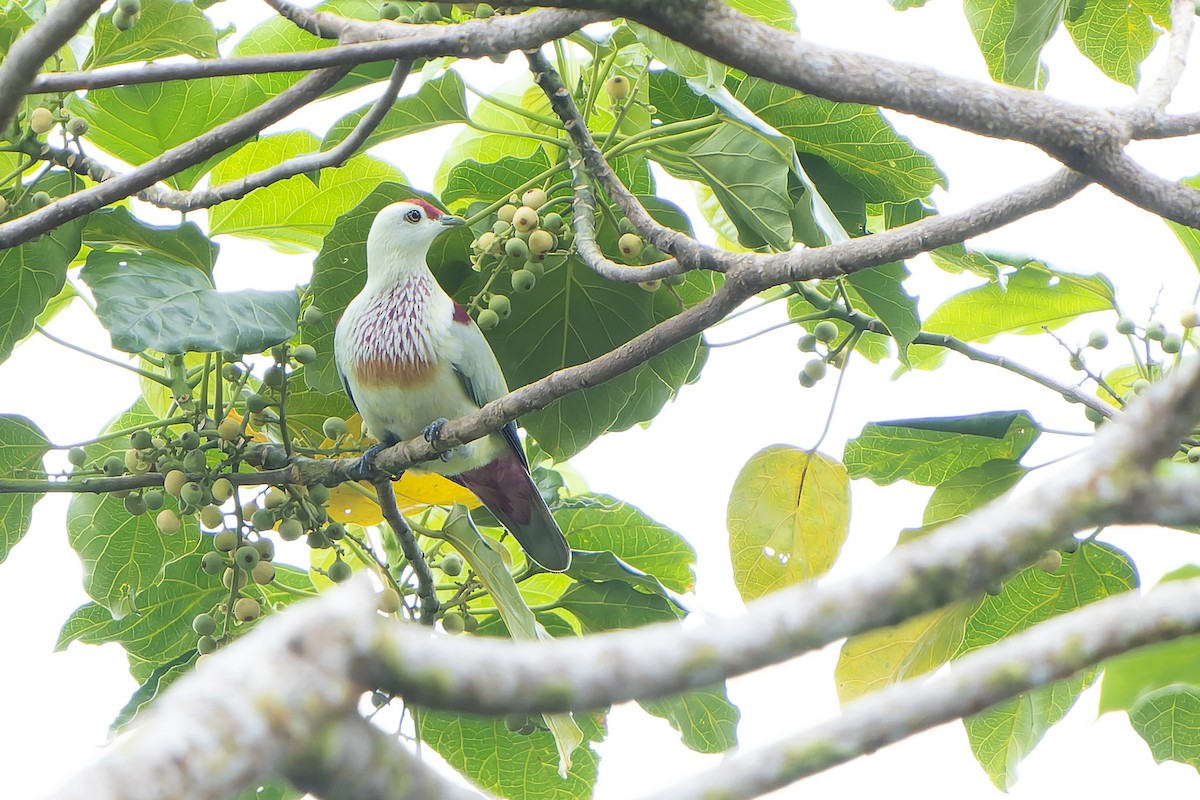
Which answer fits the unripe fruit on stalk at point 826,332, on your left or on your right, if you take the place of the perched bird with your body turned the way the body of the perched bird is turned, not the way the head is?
on your left

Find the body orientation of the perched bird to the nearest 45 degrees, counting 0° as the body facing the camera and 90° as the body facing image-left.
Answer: approximately 45°

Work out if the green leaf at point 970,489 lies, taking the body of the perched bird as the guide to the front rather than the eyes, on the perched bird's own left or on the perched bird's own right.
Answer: on the perched bird's own left

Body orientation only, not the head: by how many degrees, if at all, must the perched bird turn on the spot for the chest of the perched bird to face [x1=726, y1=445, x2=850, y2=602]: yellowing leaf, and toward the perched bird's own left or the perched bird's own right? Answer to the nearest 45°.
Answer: approximately 135° to the perched bird's own left

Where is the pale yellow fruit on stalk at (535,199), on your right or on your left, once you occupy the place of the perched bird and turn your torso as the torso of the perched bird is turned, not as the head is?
on your left

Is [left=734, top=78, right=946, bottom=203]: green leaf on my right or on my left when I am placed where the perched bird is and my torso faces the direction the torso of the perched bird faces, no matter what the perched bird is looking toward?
on my left

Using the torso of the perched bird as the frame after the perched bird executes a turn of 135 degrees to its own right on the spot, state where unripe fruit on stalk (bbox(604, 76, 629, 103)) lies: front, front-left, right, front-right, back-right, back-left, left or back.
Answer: back-right
